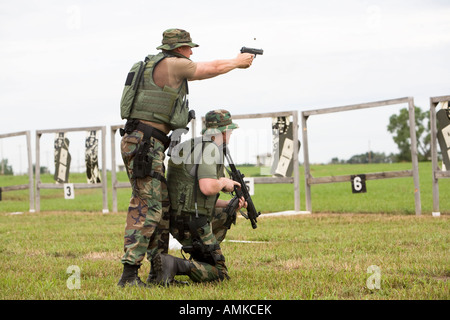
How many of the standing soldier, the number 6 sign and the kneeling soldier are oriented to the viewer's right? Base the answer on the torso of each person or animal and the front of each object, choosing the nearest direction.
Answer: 2

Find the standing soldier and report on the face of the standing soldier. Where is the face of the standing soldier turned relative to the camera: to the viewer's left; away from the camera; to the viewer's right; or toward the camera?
to the viewer's right

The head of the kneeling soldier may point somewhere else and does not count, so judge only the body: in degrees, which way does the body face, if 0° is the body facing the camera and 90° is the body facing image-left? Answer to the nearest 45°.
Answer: approximately 270°

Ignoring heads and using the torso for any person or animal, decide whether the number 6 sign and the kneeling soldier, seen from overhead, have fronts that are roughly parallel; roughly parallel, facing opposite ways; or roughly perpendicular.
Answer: roughly perpendicular

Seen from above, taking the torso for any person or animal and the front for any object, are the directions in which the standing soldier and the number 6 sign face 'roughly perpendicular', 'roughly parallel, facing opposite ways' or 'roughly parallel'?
roughly perpendicular

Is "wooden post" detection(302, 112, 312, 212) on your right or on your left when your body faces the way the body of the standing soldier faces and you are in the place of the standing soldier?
on your left

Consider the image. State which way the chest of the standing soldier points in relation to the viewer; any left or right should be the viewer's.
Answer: facing to the right of the viewer

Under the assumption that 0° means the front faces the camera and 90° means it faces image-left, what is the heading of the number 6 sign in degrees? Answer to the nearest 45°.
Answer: approximately 0°
